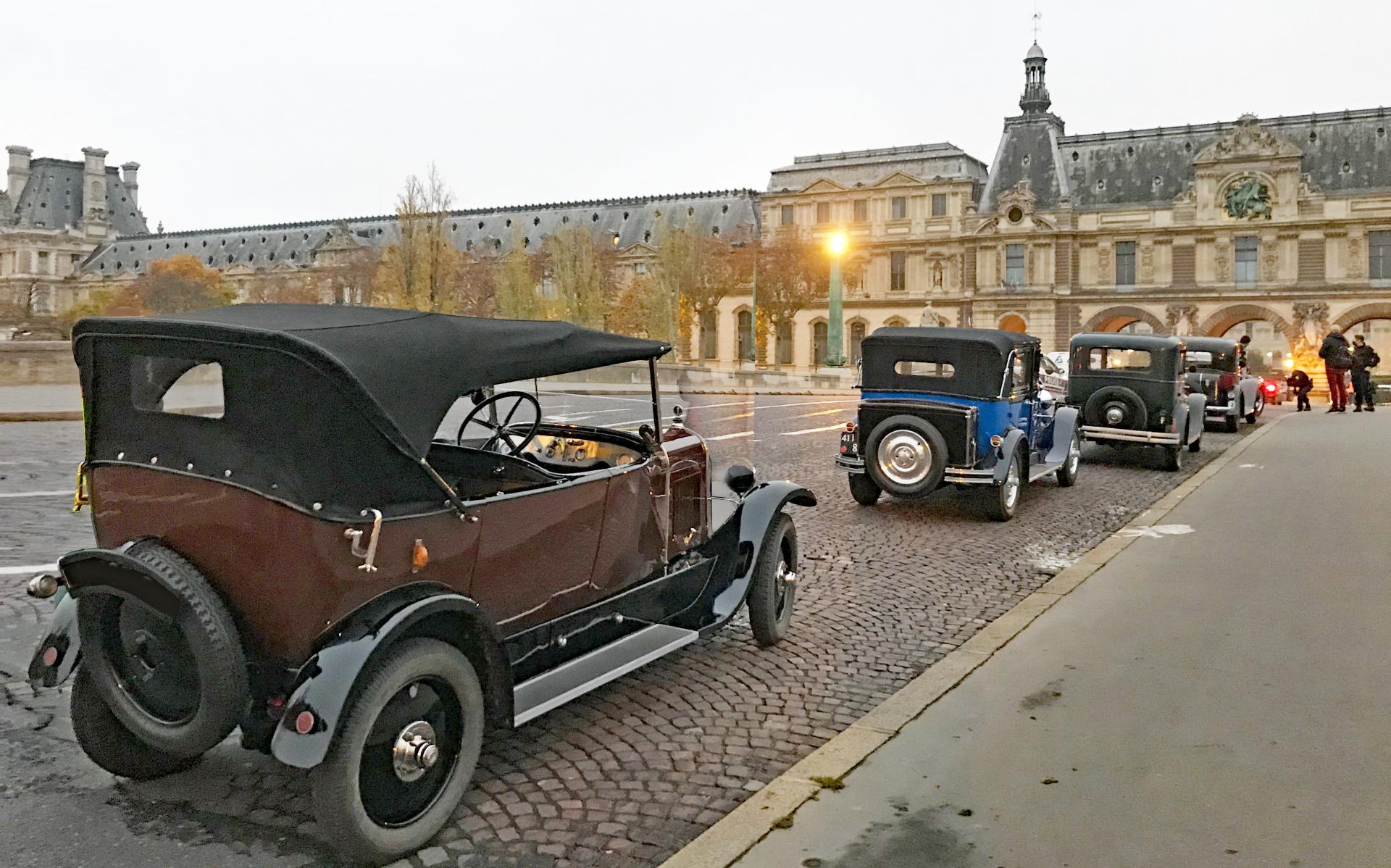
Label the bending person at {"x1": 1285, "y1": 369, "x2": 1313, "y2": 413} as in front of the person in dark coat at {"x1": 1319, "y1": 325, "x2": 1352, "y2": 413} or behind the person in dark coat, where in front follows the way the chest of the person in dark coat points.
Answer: in front

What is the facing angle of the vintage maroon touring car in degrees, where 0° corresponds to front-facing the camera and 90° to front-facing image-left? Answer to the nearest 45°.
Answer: approximately 225°

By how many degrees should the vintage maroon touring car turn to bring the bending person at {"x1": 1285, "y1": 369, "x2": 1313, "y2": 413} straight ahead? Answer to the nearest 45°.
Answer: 0° — it already faces them

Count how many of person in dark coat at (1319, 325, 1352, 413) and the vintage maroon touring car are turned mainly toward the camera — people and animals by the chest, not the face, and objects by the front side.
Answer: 0

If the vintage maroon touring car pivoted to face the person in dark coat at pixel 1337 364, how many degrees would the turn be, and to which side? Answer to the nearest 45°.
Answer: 0° — it already faces them

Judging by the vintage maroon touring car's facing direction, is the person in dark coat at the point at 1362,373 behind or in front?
in front

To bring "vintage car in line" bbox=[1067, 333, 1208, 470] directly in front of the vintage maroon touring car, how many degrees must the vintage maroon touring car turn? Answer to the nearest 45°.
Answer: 0° — it already faces it
